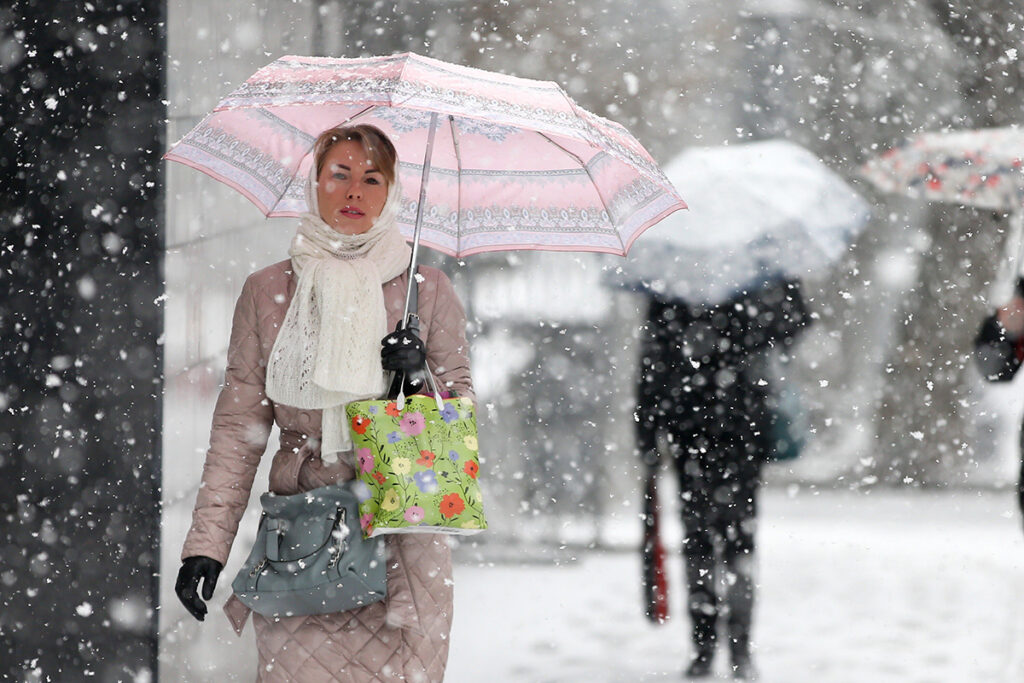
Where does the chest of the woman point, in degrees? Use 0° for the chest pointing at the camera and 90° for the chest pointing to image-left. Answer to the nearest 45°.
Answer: approximately 0°
